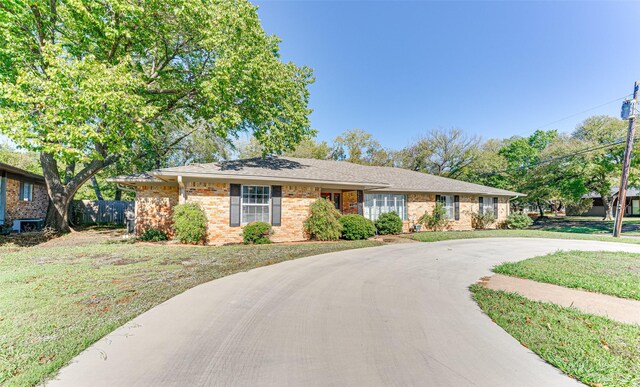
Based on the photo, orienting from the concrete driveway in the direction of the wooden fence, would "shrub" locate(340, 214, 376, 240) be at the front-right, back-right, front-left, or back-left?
front-right

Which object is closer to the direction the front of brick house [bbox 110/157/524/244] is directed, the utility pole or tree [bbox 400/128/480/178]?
the utility pole

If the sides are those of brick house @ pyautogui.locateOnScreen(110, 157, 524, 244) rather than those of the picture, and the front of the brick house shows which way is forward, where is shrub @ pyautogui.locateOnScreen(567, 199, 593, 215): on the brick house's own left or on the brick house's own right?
on the brick house's own left

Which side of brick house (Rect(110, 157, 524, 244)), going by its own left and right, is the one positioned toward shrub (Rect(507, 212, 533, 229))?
left

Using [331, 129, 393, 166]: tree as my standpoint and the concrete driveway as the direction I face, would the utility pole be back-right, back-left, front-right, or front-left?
front-left

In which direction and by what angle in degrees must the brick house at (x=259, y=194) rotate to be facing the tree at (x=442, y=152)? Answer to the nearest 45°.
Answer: approximately 90° to its left

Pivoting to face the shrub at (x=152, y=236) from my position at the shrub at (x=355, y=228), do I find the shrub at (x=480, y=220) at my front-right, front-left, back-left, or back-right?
back-right

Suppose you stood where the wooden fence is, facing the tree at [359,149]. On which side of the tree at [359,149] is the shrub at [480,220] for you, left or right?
right

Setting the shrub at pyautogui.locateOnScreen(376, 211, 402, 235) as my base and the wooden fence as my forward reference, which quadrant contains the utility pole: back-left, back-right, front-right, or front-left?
back-right

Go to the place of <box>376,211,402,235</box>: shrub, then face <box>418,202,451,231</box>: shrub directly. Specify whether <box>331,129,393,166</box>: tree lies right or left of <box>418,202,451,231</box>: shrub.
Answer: left

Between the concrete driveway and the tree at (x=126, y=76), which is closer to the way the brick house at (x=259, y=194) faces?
the concrete driveway

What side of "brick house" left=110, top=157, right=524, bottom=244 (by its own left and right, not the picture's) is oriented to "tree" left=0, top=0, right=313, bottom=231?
right

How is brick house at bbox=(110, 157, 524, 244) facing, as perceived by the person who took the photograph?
facing the viewer and to the right of the viewer
